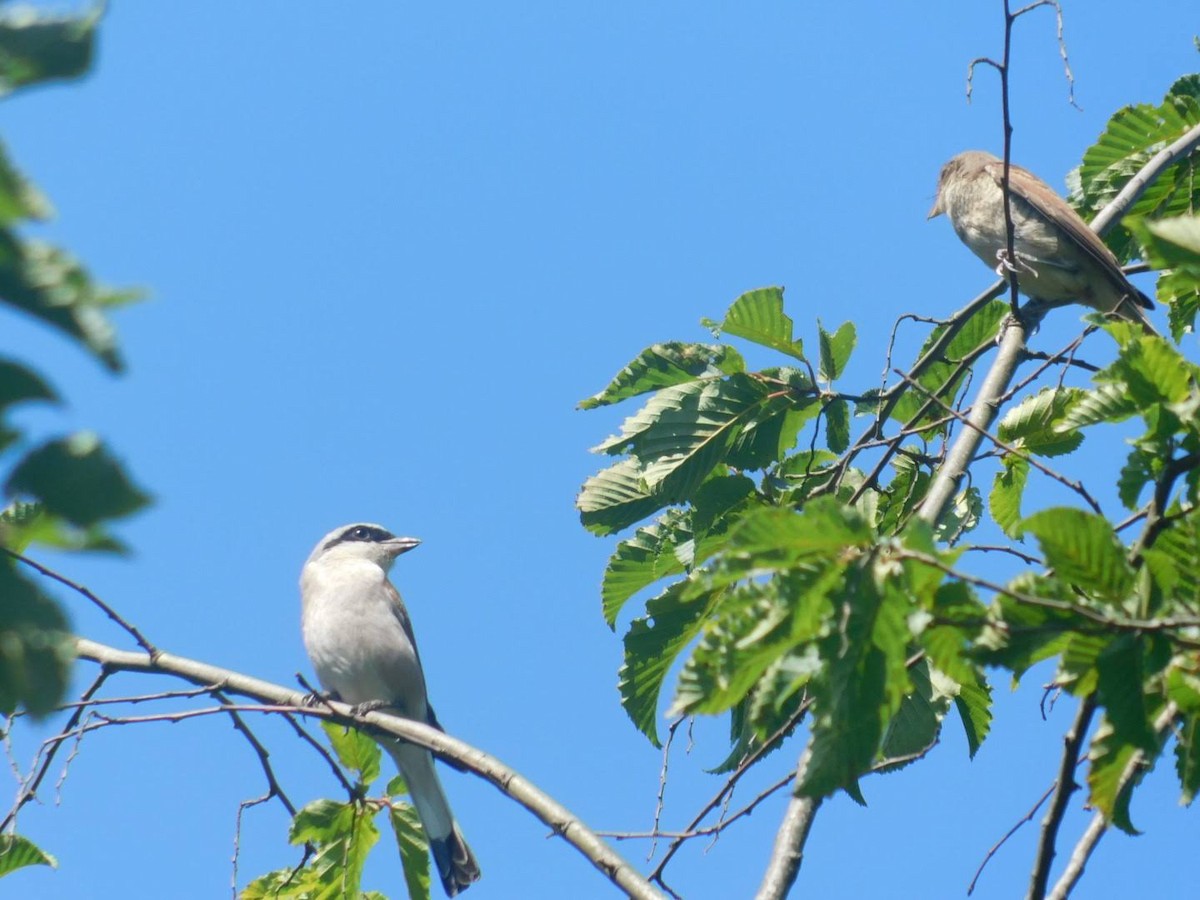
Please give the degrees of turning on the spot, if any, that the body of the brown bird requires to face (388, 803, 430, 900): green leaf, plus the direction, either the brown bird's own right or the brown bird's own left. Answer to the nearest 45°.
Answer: approximately 45° to the brown bird's own left

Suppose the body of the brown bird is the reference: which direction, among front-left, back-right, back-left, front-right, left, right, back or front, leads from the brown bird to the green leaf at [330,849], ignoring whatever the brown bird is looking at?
front-left

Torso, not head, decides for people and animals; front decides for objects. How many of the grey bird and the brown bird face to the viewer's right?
0

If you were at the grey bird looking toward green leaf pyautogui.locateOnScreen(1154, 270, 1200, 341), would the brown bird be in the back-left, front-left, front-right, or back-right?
front-left

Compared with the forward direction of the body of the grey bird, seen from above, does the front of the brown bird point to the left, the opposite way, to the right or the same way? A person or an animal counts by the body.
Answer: to the right

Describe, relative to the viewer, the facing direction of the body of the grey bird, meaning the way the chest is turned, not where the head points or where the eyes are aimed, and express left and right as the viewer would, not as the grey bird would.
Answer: facing the viewer and to the left of the viewer

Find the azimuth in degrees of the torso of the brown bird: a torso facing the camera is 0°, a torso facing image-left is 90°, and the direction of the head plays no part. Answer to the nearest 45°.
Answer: approximately 90°

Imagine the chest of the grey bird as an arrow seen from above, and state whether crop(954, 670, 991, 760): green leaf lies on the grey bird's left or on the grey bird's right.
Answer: on the grey bird's left

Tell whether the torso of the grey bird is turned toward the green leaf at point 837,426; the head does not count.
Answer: no
